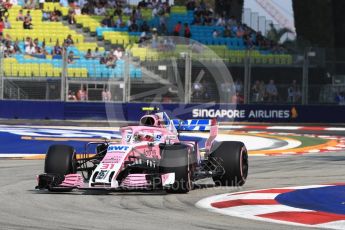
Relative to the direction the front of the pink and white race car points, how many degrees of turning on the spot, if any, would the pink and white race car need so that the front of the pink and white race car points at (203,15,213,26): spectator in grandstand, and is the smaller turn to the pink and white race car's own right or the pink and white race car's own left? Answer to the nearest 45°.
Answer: approximately 135° to the pink and white race car's own right

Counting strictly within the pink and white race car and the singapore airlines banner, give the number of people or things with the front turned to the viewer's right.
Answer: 0

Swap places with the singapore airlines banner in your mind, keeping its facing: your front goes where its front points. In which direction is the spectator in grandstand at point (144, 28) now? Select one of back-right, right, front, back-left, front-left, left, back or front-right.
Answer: back

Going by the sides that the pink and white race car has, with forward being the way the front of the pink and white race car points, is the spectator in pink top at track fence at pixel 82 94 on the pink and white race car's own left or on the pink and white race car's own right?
on the pink and white race car's own right

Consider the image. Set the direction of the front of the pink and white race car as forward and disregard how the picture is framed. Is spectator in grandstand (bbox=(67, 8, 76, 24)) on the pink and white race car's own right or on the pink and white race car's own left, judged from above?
on the pink and white race car's own right

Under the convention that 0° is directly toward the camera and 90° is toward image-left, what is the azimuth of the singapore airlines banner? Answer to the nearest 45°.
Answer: approximately 0°

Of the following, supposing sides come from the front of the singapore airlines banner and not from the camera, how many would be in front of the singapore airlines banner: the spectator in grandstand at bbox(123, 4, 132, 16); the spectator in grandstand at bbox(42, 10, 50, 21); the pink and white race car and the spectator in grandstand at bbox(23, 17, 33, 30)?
1

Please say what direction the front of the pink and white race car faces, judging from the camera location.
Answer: facing the viewer and to the left of the viewer

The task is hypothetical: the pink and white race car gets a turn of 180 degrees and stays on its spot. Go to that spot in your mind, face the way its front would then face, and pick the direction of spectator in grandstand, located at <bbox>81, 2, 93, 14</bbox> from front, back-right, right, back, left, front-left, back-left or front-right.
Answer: front-left

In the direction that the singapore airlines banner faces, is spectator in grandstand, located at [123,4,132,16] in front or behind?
behind

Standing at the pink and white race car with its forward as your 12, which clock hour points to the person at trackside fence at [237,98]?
The person at trackside fence is roughly at 5 o'clock from the pink and white race car.

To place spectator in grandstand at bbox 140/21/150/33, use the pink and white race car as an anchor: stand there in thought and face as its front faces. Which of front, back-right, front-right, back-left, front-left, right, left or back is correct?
back-right

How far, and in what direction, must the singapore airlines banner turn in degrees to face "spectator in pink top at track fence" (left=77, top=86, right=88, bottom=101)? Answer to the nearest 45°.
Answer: approximately 90° to its right
